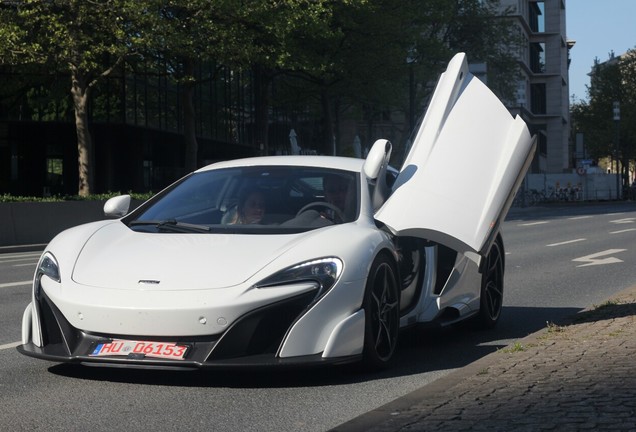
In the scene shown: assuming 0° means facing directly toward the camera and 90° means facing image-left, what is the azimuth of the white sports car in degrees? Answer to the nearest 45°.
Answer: approximately 45°

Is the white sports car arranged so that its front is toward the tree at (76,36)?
no
